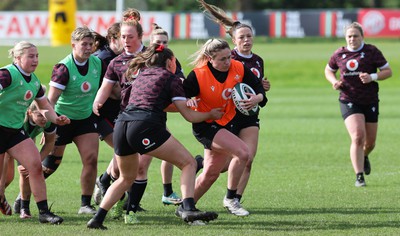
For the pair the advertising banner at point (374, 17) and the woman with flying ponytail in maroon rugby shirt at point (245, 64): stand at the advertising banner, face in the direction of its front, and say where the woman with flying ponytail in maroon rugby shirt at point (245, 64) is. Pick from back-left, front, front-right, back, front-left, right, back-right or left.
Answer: front

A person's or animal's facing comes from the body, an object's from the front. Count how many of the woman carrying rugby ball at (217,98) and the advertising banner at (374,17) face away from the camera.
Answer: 0

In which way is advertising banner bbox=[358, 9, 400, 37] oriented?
toward the camera

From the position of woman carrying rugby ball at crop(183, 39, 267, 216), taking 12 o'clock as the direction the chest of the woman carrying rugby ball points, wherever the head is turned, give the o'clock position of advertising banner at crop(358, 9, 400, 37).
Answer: The advertising banner is roughly at 8 o'clock from the woman carrying rugby ball.

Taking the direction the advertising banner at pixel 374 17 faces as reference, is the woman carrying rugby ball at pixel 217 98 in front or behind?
in front
